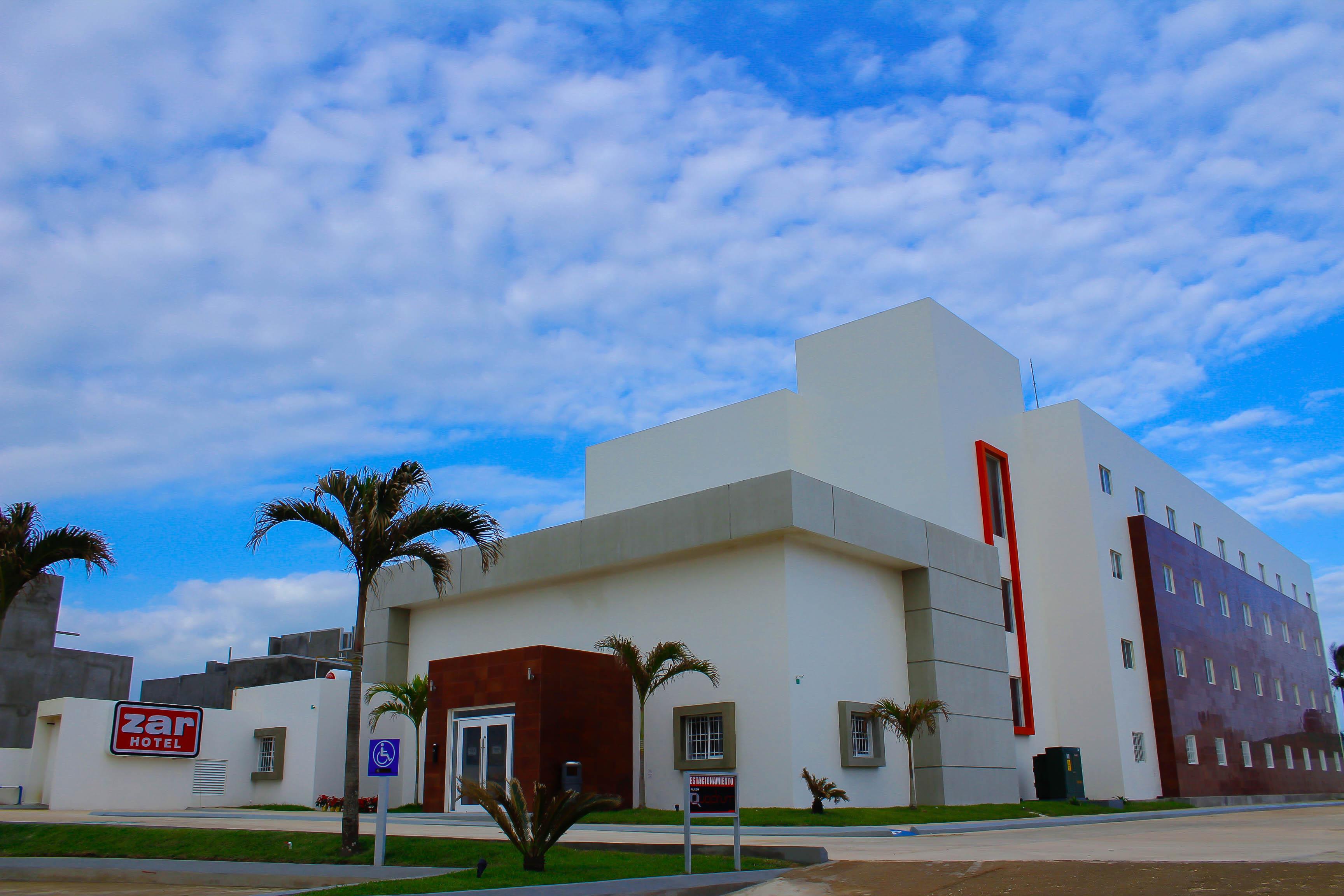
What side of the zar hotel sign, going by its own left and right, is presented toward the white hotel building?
left

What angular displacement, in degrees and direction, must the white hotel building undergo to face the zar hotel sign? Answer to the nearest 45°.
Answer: approximately 45° to its right

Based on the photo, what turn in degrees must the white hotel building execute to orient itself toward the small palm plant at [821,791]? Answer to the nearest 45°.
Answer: approximately 45° to its left

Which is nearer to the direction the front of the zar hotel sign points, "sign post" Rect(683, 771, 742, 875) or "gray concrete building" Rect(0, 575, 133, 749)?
the sign post

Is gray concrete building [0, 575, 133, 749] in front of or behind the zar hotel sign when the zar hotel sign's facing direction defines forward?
behind

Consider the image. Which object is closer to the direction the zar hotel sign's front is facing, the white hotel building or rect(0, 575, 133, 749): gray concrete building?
the white hotel building

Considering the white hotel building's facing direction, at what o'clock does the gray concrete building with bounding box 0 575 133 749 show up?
The gray concrete building is roughly at 2 o'clock from the white hotel building.

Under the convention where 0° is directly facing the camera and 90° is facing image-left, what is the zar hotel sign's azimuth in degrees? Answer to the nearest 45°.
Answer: approximately 0°

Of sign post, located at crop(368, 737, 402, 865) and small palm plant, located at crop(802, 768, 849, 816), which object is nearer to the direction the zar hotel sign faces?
the sign post
